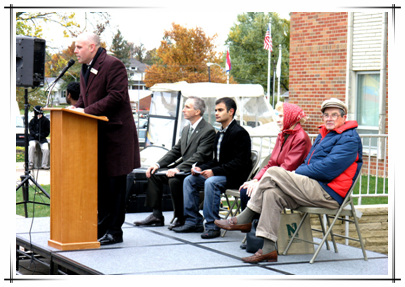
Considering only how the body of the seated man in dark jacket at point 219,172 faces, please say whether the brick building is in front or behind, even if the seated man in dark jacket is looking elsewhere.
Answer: behind

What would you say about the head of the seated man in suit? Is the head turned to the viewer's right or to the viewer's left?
to the viewer's left

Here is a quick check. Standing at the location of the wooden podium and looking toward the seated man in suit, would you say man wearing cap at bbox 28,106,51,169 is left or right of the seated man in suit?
left

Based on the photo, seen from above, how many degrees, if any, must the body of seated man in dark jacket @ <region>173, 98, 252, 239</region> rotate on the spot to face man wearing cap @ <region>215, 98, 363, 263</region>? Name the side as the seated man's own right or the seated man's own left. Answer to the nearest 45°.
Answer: approximately 90° to the seated man's own left

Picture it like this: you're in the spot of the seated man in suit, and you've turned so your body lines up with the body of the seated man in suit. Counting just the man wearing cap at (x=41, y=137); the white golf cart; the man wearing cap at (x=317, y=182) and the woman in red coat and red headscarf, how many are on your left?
2

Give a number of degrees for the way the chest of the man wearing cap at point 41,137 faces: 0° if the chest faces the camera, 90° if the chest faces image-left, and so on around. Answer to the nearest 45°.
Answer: approximately 0°

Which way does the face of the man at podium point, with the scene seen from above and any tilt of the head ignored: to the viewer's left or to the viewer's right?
to the viewer's left

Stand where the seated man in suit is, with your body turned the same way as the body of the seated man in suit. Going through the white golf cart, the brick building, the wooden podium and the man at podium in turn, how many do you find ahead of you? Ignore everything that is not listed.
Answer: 2
